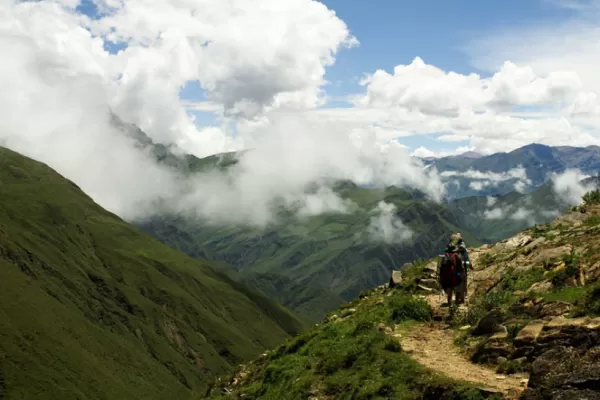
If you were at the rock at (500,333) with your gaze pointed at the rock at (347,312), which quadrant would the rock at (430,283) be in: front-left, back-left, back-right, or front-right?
front-right

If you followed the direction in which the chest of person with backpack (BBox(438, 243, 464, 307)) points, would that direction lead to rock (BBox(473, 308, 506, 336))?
no

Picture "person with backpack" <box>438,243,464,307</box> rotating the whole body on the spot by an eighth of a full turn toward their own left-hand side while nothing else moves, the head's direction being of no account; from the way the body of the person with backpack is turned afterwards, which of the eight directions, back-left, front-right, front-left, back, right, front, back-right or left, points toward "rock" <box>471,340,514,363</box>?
back-left

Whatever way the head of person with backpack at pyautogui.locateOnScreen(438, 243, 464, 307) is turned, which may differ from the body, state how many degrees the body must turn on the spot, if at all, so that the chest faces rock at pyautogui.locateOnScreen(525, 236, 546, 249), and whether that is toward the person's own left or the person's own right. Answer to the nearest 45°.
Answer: approximately 45° to the person's own right

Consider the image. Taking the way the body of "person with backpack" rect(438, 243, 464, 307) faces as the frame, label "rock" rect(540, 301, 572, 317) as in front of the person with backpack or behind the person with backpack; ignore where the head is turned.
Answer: behind

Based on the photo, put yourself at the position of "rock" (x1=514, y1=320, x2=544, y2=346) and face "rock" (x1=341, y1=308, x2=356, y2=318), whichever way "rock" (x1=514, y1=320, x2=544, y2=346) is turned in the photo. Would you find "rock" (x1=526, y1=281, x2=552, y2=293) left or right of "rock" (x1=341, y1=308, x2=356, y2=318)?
right

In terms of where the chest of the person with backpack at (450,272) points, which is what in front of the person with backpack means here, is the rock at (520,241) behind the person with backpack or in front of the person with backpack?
in front

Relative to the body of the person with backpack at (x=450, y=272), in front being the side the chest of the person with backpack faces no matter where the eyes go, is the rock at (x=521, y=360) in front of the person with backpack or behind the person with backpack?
behind

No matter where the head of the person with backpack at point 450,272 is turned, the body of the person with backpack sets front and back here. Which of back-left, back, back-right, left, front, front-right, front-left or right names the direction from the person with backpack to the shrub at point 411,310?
left

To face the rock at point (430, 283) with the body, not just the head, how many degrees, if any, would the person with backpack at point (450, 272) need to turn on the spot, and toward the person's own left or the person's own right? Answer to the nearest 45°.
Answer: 0° — they already face it

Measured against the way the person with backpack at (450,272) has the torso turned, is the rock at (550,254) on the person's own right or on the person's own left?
on the person's own right

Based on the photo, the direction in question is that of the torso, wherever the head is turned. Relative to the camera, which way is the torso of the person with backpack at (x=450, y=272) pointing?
away from the camera

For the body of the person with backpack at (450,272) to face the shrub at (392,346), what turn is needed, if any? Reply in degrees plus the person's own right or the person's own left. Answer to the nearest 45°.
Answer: approximately 180°
